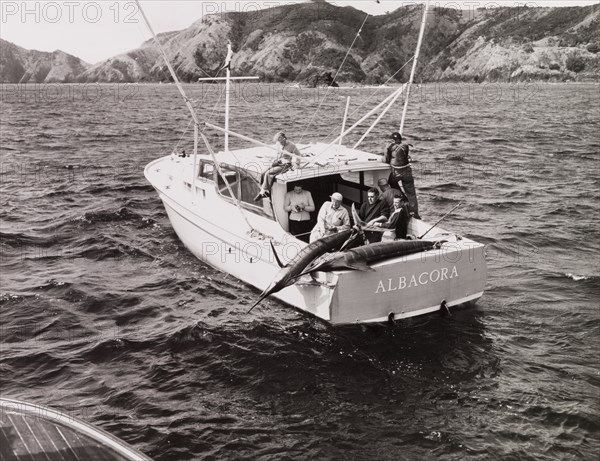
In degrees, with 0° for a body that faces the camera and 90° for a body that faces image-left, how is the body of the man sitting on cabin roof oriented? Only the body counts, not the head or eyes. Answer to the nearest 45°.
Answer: approximately 45°

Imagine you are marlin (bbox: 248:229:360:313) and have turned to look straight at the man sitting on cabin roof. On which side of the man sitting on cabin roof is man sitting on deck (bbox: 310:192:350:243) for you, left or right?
right

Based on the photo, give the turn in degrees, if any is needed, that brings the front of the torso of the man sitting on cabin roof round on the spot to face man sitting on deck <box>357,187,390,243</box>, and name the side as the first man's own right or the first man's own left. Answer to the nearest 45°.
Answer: approximately 90° to the first man's own left

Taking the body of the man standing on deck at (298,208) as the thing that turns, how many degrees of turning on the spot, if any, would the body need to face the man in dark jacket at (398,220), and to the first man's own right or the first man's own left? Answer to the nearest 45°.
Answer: approximately 45° to the first man's own left

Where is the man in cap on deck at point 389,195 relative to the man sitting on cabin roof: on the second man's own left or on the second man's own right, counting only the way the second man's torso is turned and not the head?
on the second man's own left

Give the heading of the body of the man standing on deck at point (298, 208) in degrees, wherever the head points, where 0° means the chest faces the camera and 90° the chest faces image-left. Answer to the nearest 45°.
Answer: approximately 0°

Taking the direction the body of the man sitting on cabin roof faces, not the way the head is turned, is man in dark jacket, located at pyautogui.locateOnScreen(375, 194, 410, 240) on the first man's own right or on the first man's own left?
on the first man's own left

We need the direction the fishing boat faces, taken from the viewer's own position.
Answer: facing away from the viewer and to the left of the viewer
